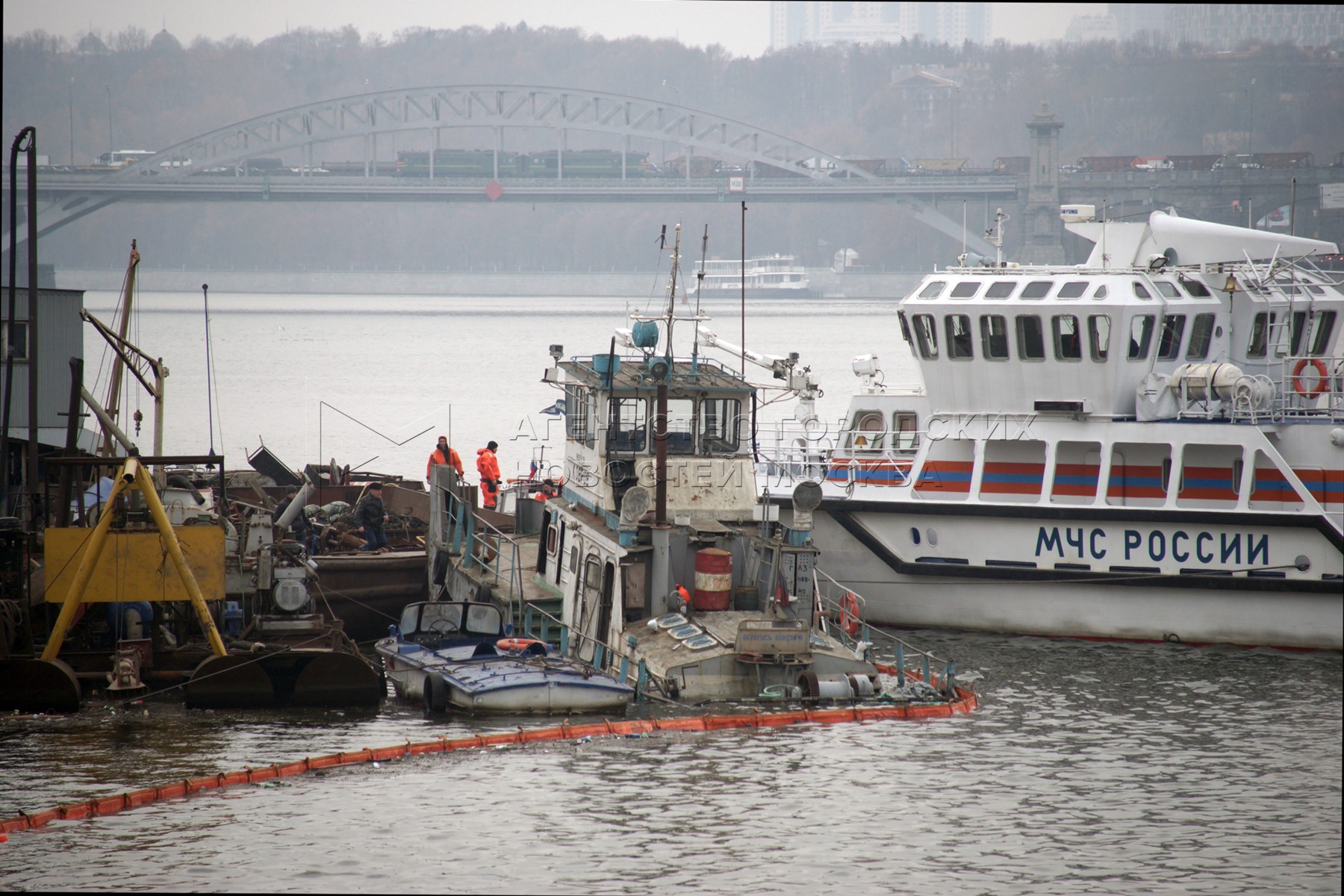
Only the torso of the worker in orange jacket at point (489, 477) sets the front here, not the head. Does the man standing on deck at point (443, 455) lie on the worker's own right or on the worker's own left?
on the worker's own right

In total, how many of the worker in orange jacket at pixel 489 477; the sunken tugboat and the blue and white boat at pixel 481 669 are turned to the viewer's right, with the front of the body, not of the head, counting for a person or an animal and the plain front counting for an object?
1

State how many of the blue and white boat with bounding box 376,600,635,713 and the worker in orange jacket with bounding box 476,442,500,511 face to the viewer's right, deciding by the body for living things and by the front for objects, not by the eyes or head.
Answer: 1
